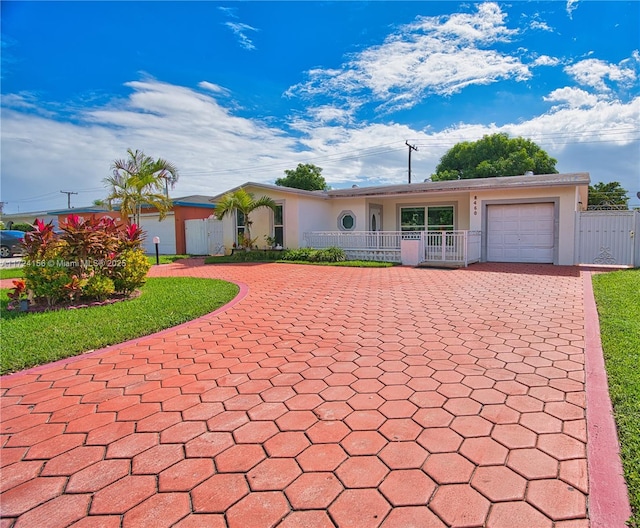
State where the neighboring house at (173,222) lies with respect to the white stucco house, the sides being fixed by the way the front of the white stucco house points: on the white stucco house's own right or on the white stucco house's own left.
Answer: on the white stucco house's own right

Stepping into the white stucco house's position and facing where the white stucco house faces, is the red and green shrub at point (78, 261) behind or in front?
in front

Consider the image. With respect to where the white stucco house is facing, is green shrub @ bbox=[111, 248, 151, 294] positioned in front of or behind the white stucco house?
in front

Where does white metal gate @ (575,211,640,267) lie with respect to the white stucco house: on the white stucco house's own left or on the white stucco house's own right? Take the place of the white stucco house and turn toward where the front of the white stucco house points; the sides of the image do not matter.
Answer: on the white stucco house's own left

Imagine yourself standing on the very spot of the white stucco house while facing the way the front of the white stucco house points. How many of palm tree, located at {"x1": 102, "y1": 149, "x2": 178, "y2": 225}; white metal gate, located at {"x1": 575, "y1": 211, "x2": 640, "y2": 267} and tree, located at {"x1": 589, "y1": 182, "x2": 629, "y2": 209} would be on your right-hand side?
1

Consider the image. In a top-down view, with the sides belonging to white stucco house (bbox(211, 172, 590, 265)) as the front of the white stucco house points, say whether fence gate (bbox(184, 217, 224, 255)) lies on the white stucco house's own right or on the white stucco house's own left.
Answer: on the white stucco house's own right

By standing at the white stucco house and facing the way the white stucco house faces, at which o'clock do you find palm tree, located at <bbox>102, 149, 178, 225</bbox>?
The palm tree is roughly at 3 o'clock from the white stucco house.

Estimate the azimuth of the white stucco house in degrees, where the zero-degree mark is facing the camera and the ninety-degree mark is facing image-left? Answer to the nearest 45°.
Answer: approximately 0°

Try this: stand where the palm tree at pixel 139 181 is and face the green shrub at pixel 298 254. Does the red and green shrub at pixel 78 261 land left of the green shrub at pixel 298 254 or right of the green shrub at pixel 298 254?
right

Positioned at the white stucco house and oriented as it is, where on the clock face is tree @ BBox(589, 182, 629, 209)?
The tree is roughly at 7 o'clock from the white stucco house.

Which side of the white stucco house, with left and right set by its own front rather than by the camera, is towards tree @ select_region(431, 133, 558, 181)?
back
